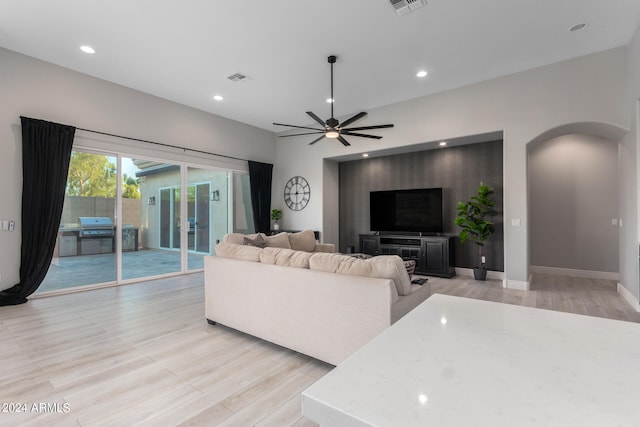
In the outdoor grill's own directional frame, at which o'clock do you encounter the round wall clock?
The round wall clock is roughly at 9 o'clock from the outdoor grill.

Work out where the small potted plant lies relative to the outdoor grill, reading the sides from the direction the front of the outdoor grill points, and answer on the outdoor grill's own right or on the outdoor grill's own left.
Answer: on the outdoor grill's own left

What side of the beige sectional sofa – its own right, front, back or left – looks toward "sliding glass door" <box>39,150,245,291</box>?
left

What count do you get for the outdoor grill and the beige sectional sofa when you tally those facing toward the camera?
1

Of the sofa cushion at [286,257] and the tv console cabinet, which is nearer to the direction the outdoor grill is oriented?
the sofa cushion

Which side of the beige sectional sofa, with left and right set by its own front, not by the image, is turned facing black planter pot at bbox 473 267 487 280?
front

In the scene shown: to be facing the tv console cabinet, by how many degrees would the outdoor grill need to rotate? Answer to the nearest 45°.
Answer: approximately 45° to its left

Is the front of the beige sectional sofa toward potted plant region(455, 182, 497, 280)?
yes

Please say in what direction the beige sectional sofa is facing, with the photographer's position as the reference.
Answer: facing away from the viewer and to the right of the viewer

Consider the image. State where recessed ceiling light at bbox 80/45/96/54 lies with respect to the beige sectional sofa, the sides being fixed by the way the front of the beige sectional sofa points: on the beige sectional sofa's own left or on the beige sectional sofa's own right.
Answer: on the beige sectional sofa's own left

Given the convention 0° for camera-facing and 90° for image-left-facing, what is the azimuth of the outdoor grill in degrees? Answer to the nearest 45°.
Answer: approximately 0°
